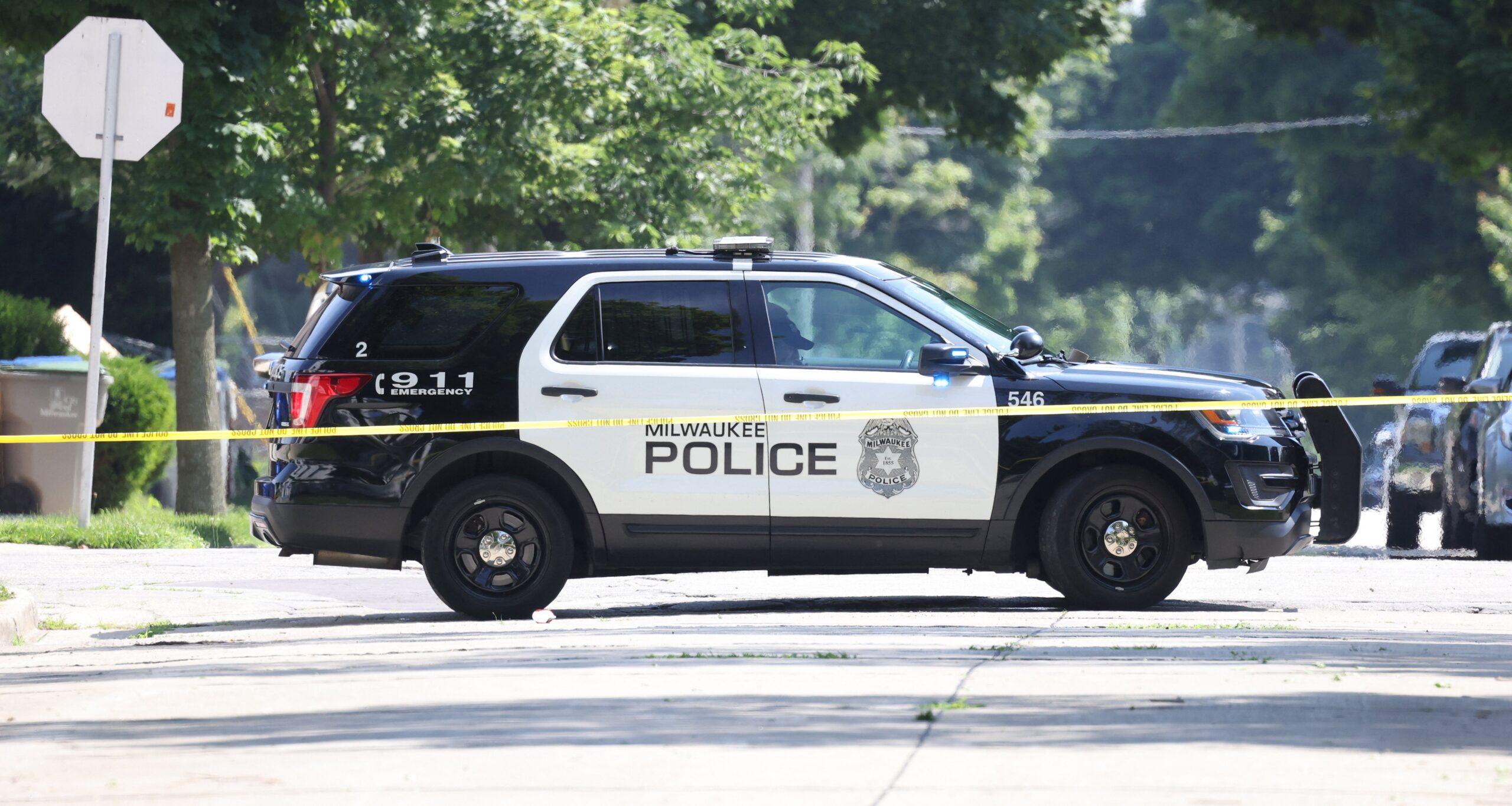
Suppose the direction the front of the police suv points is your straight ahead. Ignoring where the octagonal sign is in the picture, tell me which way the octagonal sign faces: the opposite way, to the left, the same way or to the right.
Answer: to the left

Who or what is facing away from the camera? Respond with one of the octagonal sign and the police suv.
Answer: the octagonal sign

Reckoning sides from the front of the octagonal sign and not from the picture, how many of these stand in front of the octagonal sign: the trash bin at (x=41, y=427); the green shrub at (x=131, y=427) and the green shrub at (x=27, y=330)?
3

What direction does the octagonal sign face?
away from the camera

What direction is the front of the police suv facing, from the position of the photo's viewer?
facing to the right of the viewer

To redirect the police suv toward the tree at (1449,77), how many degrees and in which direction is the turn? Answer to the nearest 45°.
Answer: approximately 45° to its left

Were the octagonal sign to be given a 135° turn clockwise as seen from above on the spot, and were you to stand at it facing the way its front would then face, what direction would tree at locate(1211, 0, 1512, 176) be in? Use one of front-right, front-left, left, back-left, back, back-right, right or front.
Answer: back-left

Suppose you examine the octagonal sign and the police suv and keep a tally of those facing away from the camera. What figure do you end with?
1

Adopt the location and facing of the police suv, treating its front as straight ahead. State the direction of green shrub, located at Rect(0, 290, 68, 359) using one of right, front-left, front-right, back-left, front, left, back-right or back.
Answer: back-left

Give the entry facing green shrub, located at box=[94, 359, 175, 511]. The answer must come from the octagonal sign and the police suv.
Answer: the octagonal sign

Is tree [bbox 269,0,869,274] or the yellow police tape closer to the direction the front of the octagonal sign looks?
the tree
